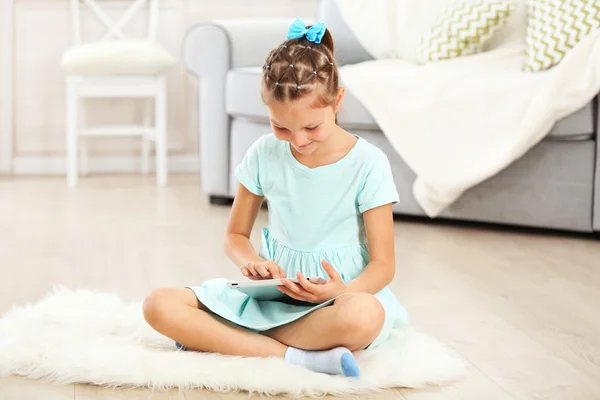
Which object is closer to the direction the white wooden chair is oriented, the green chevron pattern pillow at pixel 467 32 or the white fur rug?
the white fur rug

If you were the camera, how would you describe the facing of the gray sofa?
facing the viewer

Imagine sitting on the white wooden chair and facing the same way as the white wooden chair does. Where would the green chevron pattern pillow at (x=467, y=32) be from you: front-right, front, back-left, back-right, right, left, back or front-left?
front-left

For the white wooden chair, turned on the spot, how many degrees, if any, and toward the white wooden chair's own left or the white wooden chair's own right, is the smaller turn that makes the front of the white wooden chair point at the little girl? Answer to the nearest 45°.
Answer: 0° — it already faces them

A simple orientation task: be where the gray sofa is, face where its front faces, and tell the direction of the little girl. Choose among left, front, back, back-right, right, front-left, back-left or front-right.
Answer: front

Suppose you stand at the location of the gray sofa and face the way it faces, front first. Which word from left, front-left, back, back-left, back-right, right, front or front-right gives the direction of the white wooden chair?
back-right

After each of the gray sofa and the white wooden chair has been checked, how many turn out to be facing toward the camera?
2

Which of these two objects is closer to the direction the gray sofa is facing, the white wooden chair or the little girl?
the little girl

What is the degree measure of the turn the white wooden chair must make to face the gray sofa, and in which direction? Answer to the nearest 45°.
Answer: approximately 45° to its left

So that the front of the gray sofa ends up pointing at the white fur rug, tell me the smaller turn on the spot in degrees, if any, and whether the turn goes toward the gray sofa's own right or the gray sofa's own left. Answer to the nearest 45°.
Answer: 0° — it already faces it

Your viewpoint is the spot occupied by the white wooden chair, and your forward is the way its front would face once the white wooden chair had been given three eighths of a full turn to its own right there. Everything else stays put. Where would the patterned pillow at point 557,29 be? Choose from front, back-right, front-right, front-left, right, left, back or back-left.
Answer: back

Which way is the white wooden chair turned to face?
toward the camera
